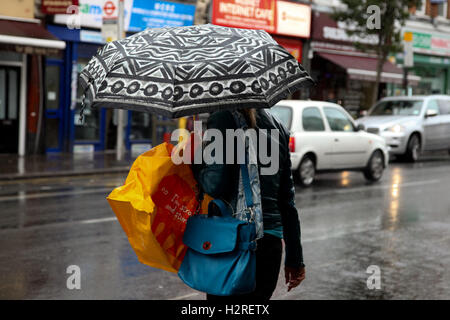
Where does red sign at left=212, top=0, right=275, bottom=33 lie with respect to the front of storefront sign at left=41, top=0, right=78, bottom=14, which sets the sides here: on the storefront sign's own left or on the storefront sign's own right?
on the storefront sign's own left

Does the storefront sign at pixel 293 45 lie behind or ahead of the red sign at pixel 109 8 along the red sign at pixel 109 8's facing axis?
behind

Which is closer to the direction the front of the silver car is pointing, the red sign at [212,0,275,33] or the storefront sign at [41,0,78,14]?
the storefront sign

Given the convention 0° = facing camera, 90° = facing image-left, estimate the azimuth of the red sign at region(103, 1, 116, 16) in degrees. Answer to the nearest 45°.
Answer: approximately 0°

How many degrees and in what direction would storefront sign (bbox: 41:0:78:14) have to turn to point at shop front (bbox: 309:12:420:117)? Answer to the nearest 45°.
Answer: approximately 135° to its left

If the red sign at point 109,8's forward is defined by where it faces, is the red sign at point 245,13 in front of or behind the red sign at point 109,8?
behind

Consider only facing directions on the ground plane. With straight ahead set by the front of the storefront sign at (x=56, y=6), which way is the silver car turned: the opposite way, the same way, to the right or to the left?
to the right

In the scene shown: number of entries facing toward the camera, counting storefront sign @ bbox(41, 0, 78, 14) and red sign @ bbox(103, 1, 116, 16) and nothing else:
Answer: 2

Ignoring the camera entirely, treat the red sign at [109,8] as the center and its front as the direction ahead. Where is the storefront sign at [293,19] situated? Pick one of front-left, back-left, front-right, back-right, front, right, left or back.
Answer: back-left

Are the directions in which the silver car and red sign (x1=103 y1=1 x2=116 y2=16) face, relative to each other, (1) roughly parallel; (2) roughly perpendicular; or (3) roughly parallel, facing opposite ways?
roughly perpendicular
